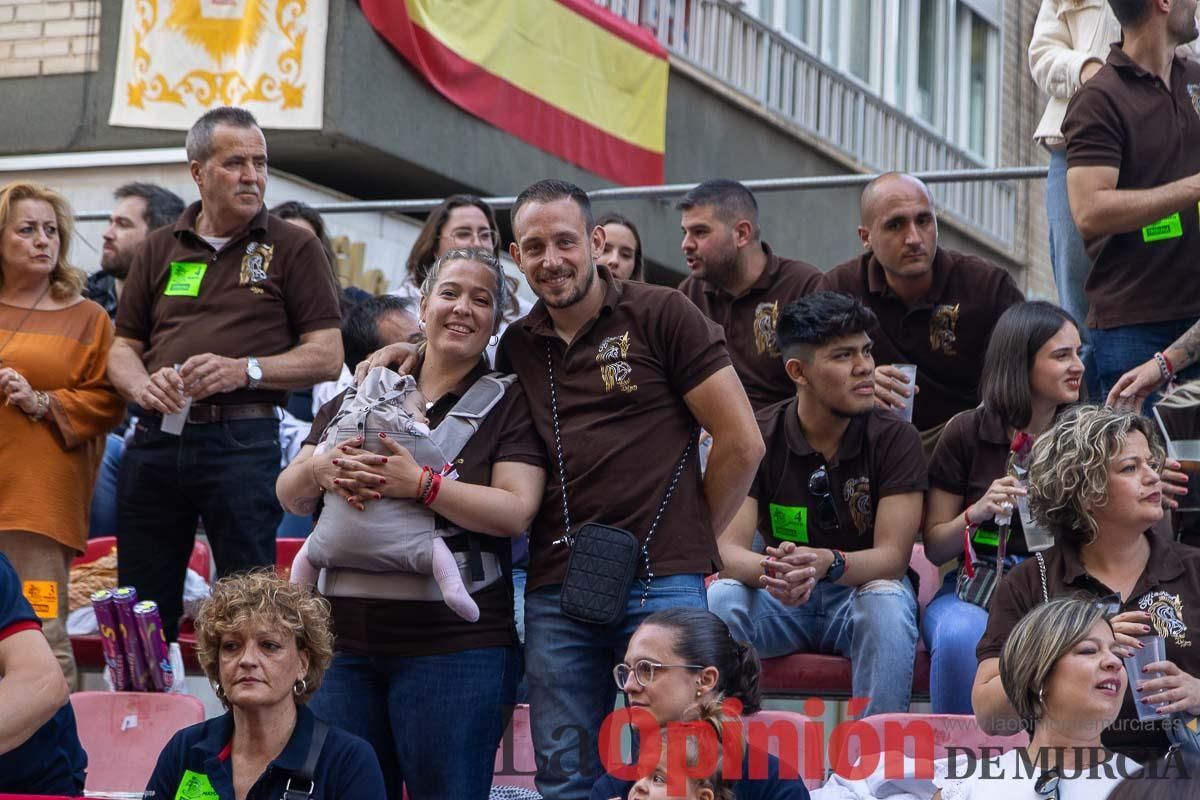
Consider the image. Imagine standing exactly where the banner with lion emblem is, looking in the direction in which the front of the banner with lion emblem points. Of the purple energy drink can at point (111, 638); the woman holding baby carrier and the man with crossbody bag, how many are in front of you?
3

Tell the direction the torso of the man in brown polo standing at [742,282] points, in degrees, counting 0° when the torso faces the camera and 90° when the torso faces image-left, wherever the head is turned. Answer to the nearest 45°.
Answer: approximately 45°

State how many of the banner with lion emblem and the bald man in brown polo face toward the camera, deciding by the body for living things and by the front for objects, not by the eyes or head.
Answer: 2

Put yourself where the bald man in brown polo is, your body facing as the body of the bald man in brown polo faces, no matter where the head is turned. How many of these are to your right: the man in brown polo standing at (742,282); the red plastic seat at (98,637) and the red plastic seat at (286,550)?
3

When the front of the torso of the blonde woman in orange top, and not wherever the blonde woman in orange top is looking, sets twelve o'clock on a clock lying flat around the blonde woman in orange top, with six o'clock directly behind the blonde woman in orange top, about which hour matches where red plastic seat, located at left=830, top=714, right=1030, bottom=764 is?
The red plastic seat is roughly at 9 o'clock from the blonde woman in orange top.

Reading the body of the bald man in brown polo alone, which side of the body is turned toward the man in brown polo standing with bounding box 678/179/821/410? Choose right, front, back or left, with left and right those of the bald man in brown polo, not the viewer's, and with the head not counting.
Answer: right

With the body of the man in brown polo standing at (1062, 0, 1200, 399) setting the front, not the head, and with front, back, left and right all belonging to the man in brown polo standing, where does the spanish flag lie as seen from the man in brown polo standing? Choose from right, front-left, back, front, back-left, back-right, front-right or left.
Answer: back
